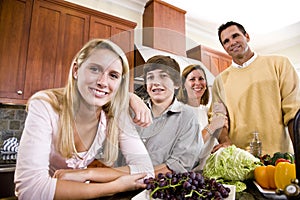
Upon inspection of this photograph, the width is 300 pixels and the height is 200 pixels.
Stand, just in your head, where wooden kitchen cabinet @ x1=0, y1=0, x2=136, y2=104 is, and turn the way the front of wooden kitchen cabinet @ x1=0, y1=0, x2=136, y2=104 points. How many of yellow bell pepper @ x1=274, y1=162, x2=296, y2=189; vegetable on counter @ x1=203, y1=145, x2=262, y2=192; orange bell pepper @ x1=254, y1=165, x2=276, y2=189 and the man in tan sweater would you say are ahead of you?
4

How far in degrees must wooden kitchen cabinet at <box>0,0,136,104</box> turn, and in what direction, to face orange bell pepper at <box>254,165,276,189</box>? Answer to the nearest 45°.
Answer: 0° — it already faces it

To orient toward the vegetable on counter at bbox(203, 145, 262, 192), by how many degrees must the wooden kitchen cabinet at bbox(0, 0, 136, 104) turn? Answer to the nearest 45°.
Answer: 0° — it already faces it

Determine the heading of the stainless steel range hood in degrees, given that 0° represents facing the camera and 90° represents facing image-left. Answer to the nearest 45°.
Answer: approximately 315°

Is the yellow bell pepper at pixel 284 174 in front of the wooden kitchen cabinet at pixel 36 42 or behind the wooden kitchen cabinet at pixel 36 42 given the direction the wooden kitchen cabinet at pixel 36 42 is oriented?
in front
